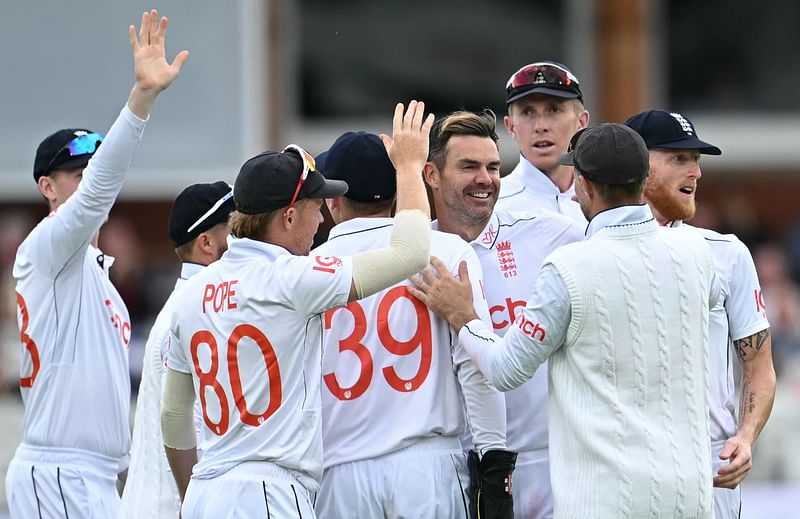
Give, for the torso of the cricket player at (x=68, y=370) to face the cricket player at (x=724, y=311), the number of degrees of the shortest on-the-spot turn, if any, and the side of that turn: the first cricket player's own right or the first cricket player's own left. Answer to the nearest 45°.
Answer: approximately 45° to the first cricket player's own right

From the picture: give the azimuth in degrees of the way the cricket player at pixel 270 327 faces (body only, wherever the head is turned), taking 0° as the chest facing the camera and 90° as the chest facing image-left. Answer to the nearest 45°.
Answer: approximately 225°

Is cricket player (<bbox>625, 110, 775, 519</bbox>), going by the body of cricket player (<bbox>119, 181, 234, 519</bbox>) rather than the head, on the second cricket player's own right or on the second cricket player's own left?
on the second cricket player's own right

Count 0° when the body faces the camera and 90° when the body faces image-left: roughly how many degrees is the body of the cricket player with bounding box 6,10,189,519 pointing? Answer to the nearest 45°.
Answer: approximately 270°

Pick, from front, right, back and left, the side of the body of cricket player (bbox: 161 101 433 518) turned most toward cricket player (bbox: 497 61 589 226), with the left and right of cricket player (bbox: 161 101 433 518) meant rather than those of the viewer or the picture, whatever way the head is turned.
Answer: front

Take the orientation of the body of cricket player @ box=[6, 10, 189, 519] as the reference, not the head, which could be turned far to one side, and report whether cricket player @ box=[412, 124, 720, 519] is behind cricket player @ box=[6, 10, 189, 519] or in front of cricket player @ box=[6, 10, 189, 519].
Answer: in front

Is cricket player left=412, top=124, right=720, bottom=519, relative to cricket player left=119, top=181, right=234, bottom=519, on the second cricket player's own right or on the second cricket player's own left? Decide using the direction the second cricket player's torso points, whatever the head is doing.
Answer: on the second cricket player's own right

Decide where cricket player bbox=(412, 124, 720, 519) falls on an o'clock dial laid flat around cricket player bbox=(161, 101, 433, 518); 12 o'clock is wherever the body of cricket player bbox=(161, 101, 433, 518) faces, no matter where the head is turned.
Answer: cricket player bbox=(412, 124, 720, 519) is roughly at 2 o'clock from cricket player bbox=(161, 101, 433, 518).

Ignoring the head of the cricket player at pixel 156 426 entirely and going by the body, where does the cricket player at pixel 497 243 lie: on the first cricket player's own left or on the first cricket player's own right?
on the first cricket player's own right

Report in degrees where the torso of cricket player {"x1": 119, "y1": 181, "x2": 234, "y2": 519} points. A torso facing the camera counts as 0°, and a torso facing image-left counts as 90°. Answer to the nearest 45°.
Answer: approximately 225°

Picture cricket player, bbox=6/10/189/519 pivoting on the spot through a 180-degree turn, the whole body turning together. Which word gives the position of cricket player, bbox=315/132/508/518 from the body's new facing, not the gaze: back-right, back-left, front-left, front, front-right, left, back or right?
back-left

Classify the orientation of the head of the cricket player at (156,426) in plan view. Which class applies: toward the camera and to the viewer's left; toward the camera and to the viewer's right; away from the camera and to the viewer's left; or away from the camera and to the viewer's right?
away from the camera and to the viewer's right
